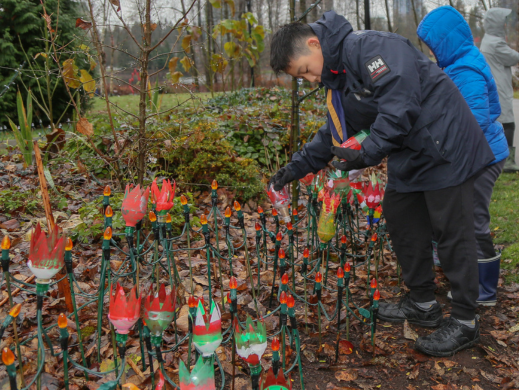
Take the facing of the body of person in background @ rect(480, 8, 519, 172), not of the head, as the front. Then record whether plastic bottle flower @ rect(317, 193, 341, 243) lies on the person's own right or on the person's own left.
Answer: on the person's own right

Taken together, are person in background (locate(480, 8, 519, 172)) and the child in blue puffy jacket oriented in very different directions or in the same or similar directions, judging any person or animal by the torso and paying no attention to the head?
very different directions

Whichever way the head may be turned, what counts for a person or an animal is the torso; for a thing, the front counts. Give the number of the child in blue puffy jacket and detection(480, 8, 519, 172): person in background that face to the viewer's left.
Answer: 1

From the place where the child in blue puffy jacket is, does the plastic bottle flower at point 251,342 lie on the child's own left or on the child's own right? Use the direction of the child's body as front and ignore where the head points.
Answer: on the child's own left

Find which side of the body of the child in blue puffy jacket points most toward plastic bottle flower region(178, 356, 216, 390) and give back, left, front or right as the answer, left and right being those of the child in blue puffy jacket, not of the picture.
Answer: left

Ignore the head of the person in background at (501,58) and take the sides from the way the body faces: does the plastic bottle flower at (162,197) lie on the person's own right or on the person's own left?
on the person's own right

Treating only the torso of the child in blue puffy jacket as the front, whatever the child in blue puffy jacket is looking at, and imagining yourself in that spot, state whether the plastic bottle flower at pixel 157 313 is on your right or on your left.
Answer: on your left
